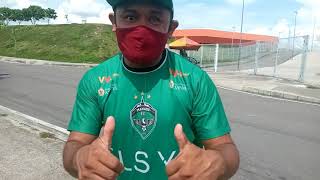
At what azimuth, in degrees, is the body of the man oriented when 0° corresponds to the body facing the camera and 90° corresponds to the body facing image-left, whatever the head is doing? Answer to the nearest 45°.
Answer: approximately 0°

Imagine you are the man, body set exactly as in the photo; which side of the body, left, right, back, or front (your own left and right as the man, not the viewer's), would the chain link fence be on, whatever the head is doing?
back
